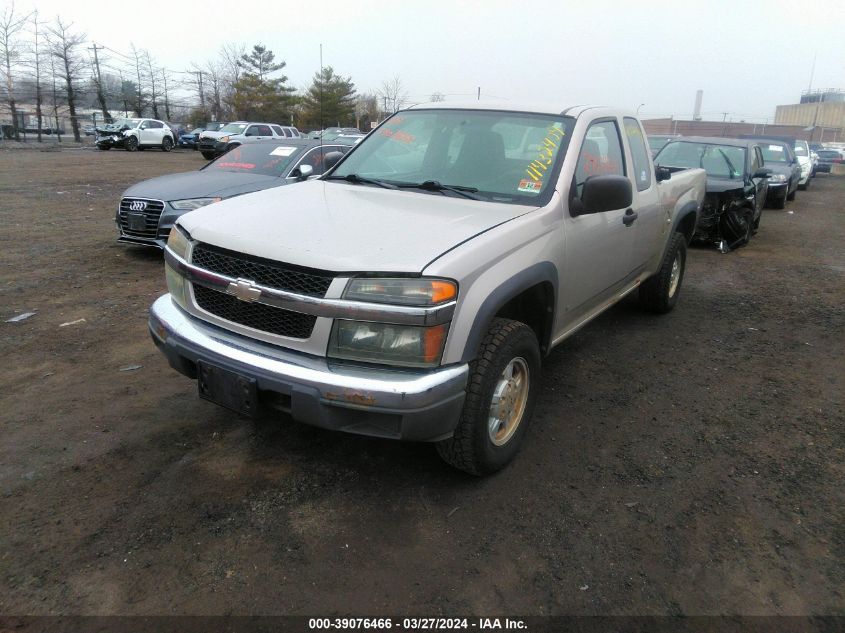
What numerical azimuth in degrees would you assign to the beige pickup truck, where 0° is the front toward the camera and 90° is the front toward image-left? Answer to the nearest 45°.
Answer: approximately 45°

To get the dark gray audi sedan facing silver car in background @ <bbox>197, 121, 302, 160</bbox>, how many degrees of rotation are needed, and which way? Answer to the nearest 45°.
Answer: approximately 135° to its right

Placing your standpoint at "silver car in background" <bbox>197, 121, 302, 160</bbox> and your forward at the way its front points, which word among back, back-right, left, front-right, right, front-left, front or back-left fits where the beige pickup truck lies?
front-left

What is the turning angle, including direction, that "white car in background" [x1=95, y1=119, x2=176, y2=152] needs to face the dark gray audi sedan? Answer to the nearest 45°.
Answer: approximately 45° to its left

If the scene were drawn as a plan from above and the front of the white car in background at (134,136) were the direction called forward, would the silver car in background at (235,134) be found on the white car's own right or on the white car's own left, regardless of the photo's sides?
on the white car's own left

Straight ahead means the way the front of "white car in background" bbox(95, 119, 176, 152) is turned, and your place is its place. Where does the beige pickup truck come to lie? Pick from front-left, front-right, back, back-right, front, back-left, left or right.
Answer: front-left

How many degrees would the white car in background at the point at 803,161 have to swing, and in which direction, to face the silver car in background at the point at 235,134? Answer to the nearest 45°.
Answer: approximately 45° to its right

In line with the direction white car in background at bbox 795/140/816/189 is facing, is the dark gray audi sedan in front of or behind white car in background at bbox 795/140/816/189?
in front

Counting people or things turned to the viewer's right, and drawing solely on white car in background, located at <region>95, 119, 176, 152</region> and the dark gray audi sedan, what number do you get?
0

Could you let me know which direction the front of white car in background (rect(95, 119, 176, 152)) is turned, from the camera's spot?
facing the viewer and to the left of the viewer

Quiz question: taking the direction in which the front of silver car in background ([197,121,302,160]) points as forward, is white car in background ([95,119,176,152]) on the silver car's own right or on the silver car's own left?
on the silver car's own right

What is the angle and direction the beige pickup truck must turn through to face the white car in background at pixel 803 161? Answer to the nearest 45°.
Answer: approximately 180°

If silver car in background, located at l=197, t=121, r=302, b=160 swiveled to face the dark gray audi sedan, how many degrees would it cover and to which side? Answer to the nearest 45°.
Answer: approximately 45° to its left

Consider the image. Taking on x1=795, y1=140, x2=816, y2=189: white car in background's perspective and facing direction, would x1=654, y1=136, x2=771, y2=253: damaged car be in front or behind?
in front
